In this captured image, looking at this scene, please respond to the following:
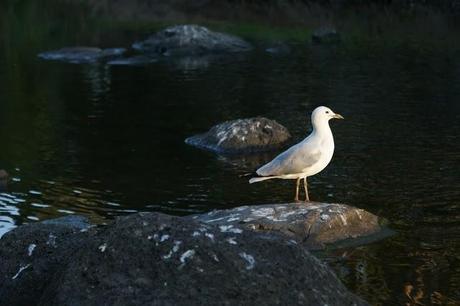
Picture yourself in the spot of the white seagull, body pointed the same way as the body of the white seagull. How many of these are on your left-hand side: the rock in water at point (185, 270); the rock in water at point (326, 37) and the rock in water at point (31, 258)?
1

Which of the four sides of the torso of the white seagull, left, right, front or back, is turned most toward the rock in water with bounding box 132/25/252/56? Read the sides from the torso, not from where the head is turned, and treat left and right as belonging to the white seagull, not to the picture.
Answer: left

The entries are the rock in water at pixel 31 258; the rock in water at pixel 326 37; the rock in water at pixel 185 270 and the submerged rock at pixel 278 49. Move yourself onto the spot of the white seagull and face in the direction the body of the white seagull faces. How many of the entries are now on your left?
2

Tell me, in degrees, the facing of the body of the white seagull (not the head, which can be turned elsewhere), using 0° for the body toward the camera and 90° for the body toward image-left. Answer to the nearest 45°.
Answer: approximately 270°

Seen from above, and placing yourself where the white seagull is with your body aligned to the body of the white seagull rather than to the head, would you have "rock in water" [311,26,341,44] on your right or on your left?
on your left

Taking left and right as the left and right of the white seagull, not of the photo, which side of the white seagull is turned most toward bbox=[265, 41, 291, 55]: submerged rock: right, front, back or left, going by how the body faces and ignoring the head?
left

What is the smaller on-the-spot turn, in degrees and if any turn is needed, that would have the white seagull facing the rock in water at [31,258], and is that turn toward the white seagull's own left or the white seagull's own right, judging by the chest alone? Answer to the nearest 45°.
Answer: approximately 135° to the white seagull's own right
